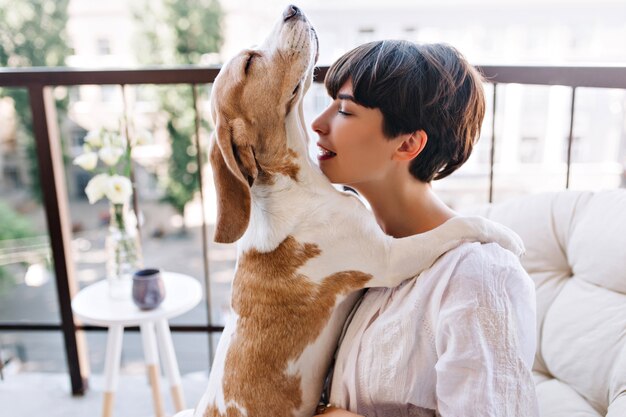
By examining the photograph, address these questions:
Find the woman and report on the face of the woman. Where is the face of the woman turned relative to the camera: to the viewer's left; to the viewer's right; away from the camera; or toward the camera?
to the viewer's left

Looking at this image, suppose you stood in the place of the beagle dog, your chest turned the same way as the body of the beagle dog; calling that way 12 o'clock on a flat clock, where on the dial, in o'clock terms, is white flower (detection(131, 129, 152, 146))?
The white flower is roughly at 8 o'clock from the beagle dog.

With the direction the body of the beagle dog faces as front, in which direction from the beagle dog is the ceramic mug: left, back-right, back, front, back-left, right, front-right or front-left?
back-left

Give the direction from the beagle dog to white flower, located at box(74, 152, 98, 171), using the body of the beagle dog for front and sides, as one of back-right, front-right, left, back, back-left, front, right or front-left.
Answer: back-left

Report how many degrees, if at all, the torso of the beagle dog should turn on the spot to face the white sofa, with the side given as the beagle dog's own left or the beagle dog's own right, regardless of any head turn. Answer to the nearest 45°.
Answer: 0° — it already faces it

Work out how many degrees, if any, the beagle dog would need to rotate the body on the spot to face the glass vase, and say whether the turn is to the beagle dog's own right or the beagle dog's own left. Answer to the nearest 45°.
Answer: approximately 135° to the beagle dog's own left

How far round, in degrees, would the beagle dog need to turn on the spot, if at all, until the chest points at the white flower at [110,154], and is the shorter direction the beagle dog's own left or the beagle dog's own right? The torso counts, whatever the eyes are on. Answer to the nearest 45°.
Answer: approximately 135° to the beagle dog's own left

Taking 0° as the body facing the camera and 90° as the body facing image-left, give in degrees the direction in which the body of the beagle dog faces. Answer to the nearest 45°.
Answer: approximately 270°
